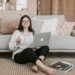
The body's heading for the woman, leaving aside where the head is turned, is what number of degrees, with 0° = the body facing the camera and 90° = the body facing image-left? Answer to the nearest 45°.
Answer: approximately 315°

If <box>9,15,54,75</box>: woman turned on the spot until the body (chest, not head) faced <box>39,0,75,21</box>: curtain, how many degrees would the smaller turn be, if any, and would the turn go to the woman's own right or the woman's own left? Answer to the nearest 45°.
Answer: approximately 135° to the woman's own left

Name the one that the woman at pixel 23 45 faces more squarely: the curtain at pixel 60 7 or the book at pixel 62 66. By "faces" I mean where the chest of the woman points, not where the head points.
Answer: the book
